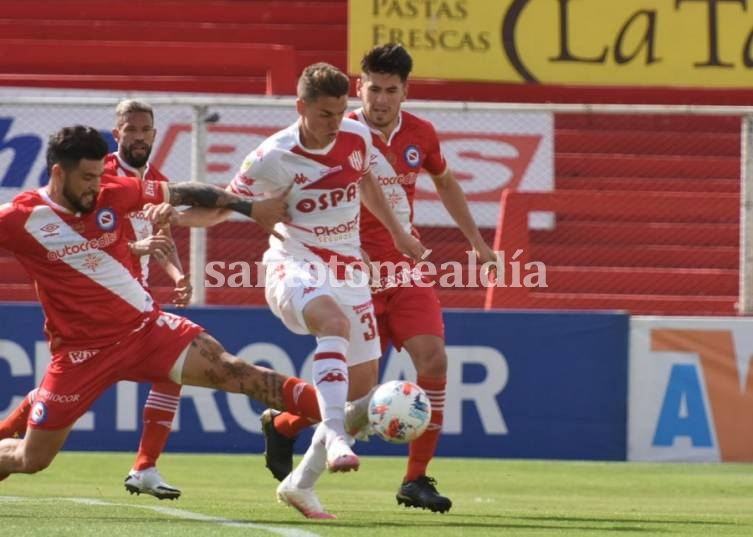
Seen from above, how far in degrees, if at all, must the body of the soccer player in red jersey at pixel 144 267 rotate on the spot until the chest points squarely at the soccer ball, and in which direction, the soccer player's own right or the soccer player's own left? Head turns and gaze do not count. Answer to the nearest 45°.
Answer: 0° — they already face it

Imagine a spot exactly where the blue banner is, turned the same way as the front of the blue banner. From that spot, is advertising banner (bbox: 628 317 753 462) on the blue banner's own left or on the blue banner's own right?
on the blue banner's own left

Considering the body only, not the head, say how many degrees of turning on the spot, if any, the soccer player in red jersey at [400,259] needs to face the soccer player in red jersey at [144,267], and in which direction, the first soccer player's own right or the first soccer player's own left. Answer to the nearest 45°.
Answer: approximately 90° to the first soccer player's own right

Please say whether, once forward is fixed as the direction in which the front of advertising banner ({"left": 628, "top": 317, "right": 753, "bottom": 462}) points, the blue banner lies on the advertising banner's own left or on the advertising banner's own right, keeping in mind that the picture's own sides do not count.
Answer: on the advertising banner's own right

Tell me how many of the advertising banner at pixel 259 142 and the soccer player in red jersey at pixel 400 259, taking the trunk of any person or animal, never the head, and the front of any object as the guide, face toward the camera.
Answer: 2

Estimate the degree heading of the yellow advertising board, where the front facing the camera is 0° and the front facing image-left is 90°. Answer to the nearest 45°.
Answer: approximately 0°

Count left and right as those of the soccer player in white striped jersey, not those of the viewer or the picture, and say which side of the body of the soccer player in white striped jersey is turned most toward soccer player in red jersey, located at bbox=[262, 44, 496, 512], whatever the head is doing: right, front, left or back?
left
